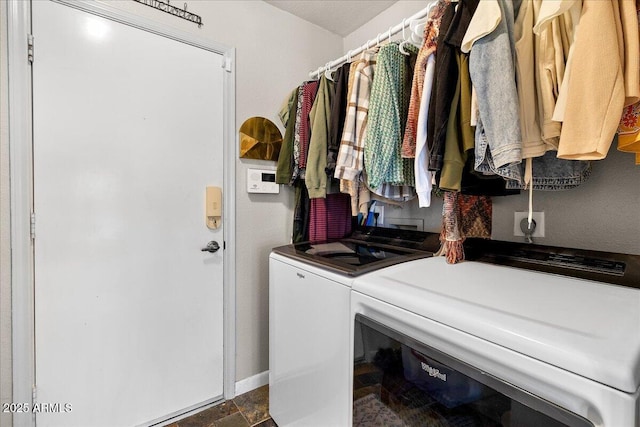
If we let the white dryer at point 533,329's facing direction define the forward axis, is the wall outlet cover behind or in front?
behind

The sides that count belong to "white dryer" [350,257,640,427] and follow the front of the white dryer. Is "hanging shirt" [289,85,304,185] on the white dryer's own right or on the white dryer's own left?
on the white dryer's own right

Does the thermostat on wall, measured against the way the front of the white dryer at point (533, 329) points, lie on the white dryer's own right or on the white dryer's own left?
on the white dryer's own right

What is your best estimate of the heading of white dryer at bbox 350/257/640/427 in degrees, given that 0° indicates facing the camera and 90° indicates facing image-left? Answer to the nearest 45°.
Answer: approximately 45°

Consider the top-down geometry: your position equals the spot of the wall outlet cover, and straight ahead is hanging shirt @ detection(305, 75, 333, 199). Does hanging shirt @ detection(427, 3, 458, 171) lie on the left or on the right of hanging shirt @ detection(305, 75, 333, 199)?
left

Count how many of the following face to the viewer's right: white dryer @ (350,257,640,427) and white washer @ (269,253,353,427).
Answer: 0

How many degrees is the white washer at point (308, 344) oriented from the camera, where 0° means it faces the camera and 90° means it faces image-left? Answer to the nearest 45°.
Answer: approximately 45°

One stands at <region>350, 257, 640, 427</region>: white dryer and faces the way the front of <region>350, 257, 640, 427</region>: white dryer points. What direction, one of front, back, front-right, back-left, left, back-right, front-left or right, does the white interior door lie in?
front-right

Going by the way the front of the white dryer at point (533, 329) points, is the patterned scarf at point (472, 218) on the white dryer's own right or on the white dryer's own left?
on the white dryer's own right
